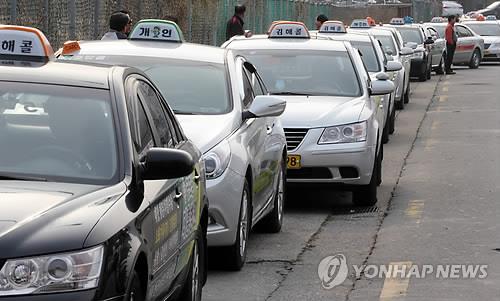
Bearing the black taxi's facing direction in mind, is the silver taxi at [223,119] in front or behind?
behind

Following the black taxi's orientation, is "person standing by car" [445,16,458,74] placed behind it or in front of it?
behind

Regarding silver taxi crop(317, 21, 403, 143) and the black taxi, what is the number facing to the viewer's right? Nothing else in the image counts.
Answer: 0

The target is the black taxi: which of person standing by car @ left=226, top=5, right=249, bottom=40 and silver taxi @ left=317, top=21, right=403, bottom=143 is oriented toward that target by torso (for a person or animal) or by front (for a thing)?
the silver taxi

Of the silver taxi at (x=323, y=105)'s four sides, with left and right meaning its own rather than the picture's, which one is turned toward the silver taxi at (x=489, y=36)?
back

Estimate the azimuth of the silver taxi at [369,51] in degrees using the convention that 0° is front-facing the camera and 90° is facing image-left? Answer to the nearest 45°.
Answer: approximately 0°

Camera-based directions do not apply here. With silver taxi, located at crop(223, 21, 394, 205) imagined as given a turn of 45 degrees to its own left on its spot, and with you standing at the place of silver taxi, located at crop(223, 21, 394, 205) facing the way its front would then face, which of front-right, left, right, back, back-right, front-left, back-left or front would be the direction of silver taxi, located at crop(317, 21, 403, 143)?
back-left

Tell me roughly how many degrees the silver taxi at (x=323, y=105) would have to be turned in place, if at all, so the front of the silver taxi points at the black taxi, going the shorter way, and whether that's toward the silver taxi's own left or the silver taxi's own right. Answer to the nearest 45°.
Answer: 0° — it already faces it
